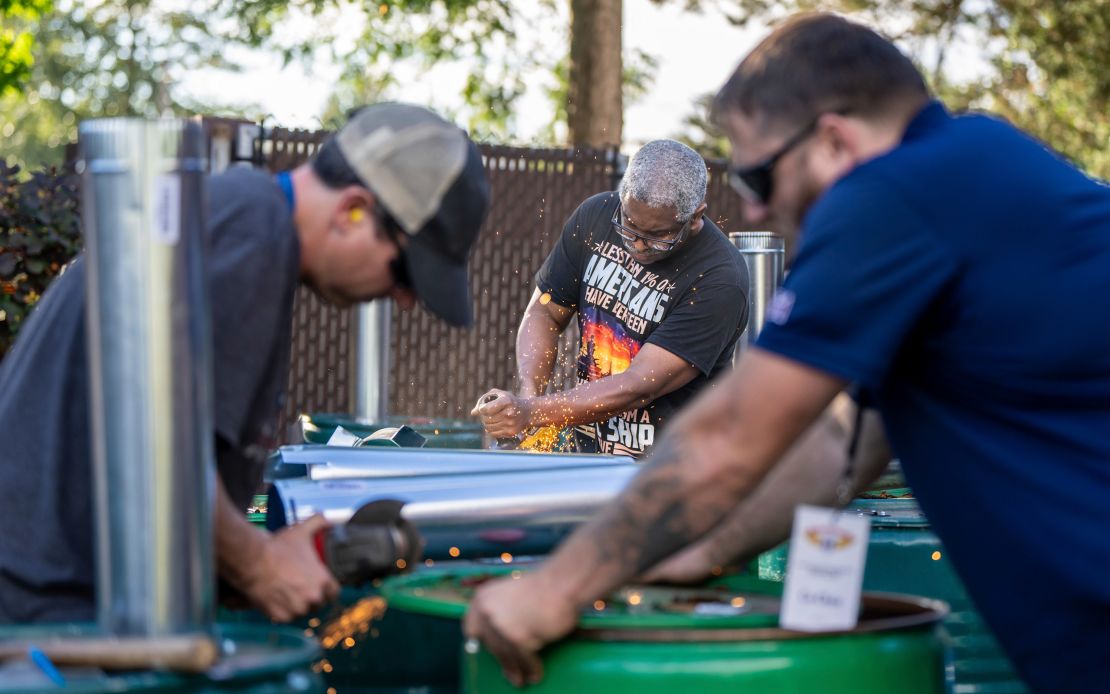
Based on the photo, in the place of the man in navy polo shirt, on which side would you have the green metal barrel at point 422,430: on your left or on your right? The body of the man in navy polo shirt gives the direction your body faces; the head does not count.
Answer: on your right

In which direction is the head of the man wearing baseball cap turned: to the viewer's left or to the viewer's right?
to the viewer's right

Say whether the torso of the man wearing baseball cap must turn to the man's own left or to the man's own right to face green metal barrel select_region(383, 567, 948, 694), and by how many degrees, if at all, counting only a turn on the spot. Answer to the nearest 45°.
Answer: approximately 45° to the man's own right

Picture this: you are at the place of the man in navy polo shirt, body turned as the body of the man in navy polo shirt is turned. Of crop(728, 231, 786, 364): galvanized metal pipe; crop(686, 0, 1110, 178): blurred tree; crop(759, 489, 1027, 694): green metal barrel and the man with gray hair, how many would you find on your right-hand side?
4

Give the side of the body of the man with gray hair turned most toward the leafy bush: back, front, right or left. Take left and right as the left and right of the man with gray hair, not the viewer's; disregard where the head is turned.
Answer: right

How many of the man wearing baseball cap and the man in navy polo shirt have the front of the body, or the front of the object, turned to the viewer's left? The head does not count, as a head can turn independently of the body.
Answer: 1

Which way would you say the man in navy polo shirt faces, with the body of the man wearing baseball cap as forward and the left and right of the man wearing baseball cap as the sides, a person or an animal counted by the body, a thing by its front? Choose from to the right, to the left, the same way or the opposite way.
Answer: the opposite way

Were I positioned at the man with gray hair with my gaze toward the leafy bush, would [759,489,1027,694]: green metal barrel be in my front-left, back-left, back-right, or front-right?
back-left

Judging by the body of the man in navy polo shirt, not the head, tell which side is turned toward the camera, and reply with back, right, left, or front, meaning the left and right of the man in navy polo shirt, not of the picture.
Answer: left

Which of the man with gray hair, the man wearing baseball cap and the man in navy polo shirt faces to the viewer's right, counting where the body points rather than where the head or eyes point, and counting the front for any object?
the man wearing baseball cap

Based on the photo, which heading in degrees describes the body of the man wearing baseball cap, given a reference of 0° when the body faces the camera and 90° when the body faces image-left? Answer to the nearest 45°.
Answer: approximately 270°

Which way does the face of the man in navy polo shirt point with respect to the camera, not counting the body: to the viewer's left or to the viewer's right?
to the viewer's left

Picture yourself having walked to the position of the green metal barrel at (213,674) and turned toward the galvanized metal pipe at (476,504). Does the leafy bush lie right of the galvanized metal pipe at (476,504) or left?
left
